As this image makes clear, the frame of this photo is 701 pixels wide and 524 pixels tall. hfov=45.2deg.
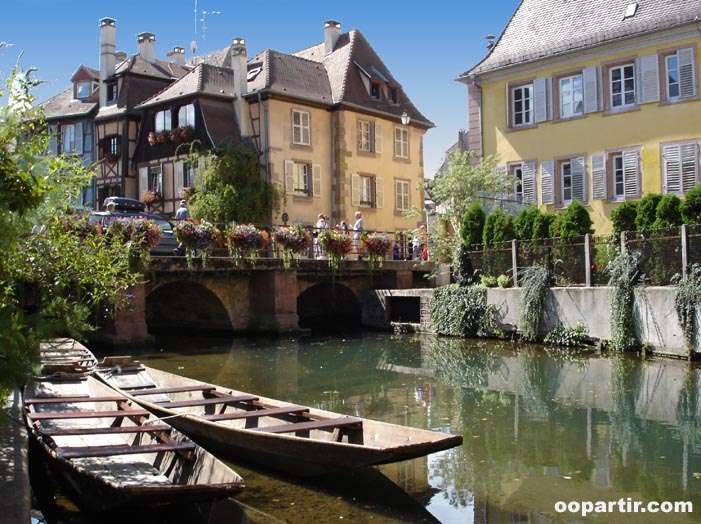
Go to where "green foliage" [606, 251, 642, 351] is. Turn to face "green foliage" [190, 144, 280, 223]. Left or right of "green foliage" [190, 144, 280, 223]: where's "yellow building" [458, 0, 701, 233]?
right

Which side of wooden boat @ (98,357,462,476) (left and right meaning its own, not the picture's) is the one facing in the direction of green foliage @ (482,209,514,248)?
left

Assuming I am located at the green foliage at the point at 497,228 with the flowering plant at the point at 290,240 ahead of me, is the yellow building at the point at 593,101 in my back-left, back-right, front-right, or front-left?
back-right

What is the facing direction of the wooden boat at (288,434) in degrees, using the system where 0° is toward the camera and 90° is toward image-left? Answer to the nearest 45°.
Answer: approximately 315°

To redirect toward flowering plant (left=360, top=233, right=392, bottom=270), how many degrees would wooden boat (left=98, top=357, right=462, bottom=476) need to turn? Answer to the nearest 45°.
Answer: approximately 135° to its left

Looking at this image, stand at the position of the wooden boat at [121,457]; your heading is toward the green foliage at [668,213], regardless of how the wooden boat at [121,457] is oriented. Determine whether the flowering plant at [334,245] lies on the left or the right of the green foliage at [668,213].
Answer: left

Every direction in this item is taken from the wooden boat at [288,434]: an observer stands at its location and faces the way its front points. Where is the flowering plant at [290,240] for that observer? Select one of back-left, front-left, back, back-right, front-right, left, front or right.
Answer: back-left

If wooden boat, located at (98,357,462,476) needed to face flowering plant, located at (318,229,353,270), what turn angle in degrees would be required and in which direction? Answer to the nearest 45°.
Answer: approximately 135° to its left

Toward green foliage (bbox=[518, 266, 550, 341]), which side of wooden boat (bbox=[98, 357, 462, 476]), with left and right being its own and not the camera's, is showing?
left

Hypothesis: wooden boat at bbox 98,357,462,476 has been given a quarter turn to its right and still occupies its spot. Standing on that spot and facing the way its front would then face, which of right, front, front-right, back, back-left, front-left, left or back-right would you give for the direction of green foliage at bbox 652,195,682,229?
back
